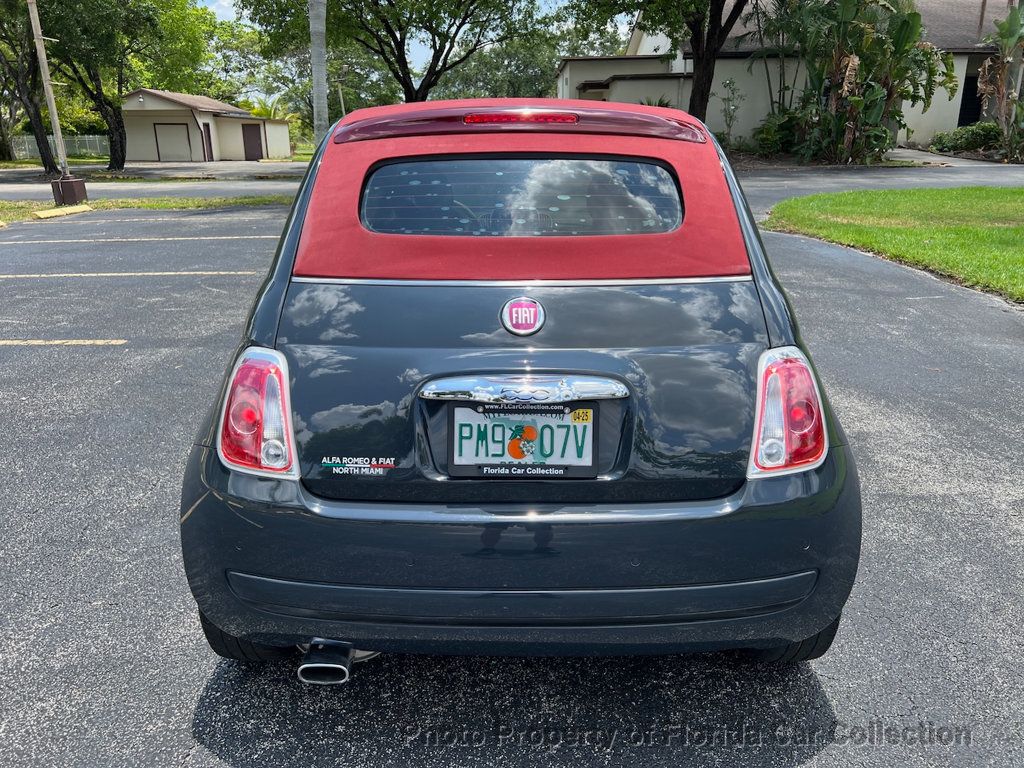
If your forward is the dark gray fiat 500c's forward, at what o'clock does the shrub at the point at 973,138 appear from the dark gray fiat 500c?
The shrub is roughly at 1 o'clock from the dark gray fiat 500c.

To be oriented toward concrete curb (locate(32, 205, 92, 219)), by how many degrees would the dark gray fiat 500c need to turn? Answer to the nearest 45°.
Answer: approximately 45° to its left

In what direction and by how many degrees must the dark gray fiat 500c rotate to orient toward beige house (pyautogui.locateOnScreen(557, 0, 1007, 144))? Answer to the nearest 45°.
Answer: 0° — it already faces it

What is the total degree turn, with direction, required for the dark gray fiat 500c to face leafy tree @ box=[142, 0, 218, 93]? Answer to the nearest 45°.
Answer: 0° — it already faces it

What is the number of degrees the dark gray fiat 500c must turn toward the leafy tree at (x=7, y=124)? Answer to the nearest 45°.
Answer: approximately 45° to its left

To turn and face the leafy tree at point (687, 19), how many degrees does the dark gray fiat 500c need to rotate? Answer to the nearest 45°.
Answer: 0° — it already faces it

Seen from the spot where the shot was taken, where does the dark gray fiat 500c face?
facing away from the viewer

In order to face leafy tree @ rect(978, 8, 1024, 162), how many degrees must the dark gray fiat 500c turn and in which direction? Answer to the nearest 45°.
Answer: approximately 45° to its right
